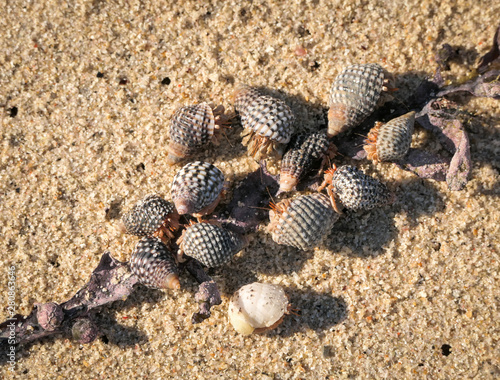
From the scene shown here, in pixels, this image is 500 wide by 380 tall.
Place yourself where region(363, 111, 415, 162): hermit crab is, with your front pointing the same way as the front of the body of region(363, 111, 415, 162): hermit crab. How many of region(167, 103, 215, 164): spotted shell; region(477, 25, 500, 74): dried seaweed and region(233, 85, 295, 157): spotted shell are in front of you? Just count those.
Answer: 2

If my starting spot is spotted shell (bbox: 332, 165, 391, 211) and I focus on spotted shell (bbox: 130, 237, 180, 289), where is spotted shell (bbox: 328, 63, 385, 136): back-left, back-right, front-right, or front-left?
back-right

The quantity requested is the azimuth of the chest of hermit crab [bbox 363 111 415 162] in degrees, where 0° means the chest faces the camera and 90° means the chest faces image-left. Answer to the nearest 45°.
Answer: approximately 90°

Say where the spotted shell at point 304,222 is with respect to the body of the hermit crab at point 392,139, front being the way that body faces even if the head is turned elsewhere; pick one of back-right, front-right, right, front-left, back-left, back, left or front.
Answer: front-left

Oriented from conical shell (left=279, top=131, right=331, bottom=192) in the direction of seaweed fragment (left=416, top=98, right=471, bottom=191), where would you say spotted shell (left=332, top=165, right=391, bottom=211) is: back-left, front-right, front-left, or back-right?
front-right

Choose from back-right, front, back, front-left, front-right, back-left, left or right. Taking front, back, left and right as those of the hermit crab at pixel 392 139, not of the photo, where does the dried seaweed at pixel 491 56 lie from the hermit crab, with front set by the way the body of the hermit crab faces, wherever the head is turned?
back-right
